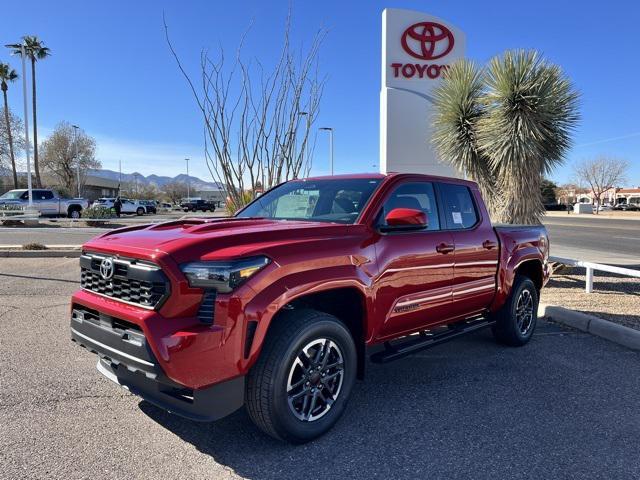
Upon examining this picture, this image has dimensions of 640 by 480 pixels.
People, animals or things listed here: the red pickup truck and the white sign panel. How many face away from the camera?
0

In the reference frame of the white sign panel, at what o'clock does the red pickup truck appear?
The red pickup truck is roughly at 12 o'clock from the white sign panel.

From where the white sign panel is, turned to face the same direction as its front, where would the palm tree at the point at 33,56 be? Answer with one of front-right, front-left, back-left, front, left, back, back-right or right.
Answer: back-right

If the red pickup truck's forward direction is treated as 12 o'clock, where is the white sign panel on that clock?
The white sign panel is roughly at 5 o'clock from the red pickup truck.

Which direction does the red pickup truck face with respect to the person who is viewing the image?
facing the viewer and to the left of the viewer

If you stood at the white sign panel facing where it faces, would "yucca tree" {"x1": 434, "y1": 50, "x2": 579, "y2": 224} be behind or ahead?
ahead

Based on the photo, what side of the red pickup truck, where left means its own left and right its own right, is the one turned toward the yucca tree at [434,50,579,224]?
back

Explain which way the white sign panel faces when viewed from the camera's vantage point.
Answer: facing the viewer

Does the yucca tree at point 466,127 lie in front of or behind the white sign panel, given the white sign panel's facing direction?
in front

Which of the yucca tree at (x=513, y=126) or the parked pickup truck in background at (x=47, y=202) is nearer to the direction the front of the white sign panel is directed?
the yucca tree

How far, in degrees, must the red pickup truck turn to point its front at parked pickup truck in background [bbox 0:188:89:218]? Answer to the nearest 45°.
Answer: approximately 90° to its right

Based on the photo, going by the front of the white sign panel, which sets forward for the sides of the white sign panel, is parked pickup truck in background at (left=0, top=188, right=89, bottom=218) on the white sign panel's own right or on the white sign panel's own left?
on the white sign panel's own right

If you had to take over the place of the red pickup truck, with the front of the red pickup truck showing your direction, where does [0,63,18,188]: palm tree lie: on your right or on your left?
on your right
